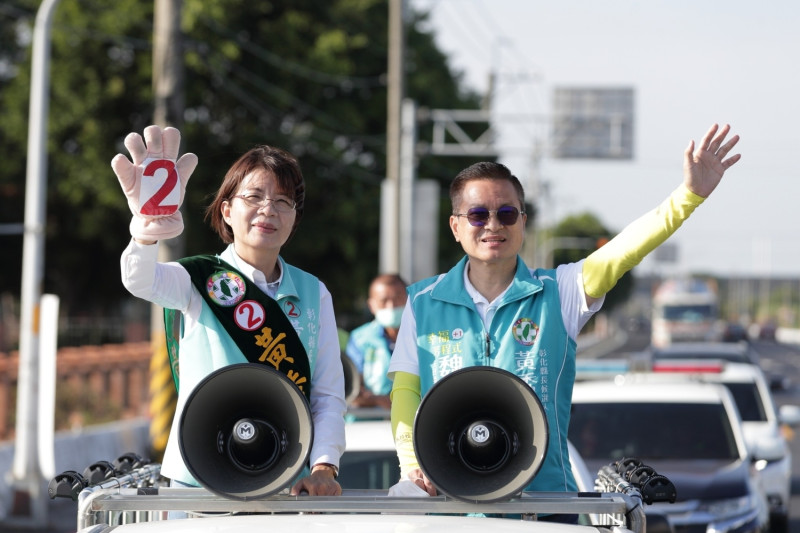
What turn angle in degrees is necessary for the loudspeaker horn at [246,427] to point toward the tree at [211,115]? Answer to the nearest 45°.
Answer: approximately 180°

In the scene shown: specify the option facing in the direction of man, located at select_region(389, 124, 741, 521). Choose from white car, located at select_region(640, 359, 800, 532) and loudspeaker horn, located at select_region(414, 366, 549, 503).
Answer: the white car

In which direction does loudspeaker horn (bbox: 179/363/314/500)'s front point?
toward the camera

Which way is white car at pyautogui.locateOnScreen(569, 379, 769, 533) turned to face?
toward the camera

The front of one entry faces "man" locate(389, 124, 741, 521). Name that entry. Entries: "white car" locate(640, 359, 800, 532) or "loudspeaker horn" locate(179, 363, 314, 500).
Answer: the white car

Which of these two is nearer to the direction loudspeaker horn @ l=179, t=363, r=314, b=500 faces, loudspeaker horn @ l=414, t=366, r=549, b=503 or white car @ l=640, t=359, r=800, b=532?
the loudspeaker horn

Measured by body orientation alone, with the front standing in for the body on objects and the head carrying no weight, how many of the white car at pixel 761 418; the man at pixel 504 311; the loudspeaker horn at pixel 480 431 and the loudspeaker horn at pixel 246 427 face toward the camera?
4

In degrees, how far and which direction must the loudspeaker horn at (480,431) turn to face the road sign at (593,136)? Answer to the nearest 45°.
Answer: approximately 180°

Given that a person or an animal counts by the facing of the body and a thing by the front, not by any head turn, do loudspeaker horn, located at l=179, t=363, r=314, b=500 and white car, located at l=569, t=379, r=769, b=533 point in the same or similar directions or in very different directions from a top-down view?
same or similar directions

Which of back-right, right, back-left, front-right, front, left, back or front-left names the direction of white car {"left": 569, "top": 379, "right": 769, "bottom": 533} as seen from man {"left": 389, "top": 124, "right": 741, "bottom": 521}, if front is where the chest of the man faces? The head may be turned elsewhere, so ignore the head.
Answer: back

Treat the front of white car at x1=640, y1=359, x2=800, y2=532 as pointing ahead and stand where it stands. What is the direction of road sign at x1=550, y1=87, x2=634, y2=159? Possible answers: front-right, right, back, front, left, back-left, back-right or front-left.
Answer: back

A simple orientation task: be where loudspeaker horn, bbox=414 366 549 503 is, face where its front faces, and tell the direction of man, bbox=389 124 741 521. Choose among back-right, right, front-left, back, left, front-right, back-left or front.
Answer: back

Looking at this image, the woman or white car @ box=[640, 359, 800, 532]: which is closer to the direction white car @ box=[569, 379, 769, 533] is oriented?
the woman

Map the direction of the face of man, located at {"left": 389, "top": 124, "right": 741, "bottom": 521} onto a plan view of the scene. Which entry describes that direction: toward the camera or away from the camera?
toward the camera
